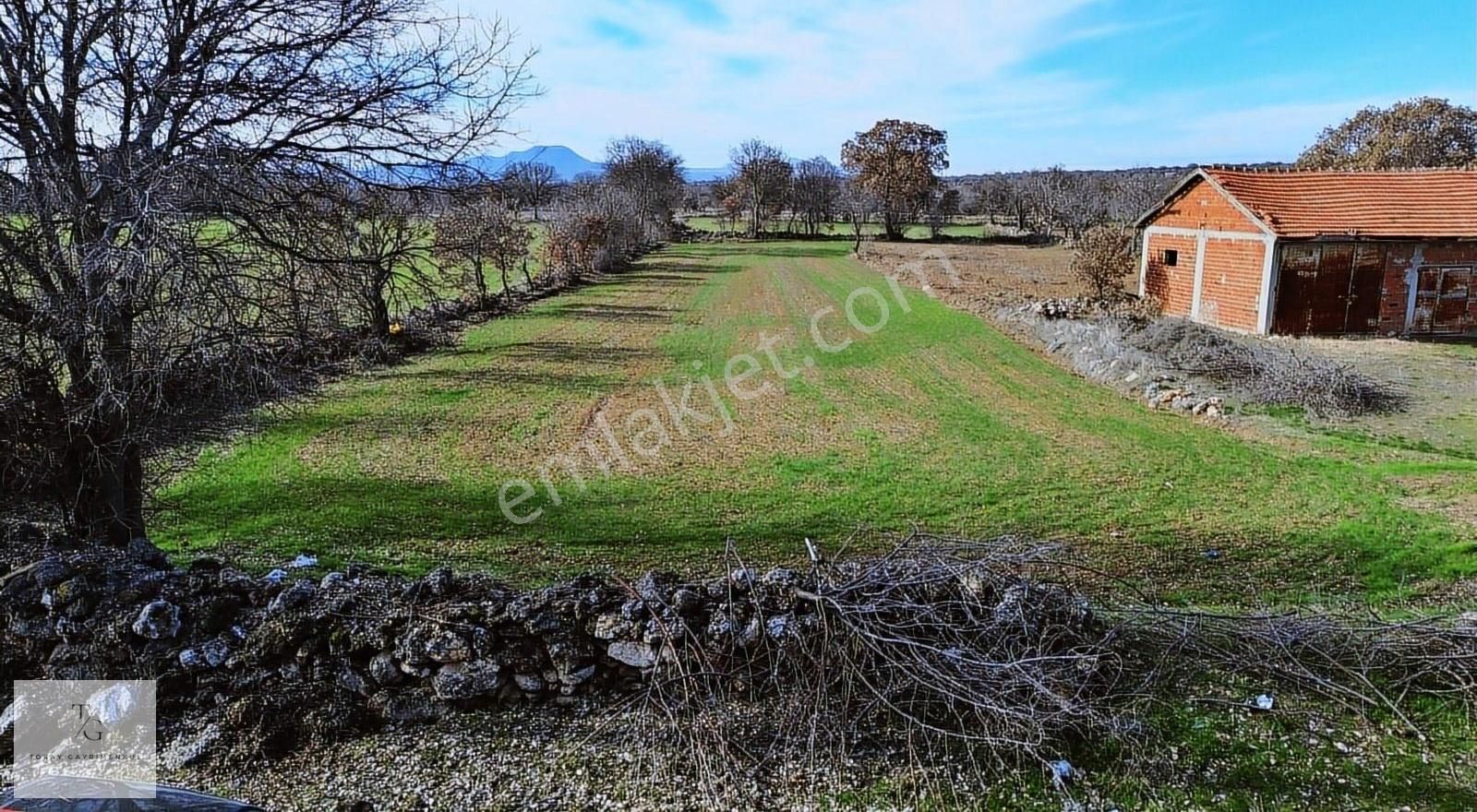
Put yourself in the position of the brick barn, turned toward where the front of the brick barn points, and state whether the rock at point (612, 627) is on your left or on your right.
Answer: on your right

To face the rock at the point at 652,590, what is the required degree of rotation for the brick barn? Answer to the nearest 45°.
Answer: approximately 45° to its right

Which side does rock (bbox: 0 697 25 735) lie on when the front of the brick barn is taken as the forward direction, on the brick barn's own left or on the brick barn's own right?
on the brick barn's own right

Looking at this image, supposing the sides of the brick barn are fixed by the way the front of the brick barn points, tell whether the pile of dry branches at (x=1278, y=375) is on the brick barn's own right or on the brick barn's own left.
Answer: on the brick barn's own right

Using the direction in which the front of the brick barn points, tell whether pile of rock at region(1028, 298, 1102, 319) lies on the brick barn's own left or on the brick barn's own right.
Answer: on the brick barn's own right

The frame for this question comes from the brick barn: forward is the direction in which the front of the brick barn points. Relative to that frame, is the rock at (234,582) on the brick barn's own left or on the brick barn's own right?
on the brick barn's own right

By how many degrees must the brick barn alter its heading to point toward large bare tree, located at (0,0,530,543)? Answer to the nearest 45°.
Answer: approximately 45° to its right

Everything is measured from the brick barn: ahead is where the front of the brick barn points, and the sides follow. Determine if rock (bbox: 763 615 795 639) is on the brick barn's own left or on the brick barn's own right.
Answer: on the brick barn's own right

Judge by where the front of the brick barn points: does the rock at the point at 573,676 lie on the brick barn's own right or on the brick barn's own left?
on the brick barn's own right

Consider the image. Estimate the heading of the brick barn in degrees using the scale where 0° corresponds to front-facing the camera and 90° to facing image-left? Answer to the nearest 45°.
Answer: approximately 315°
